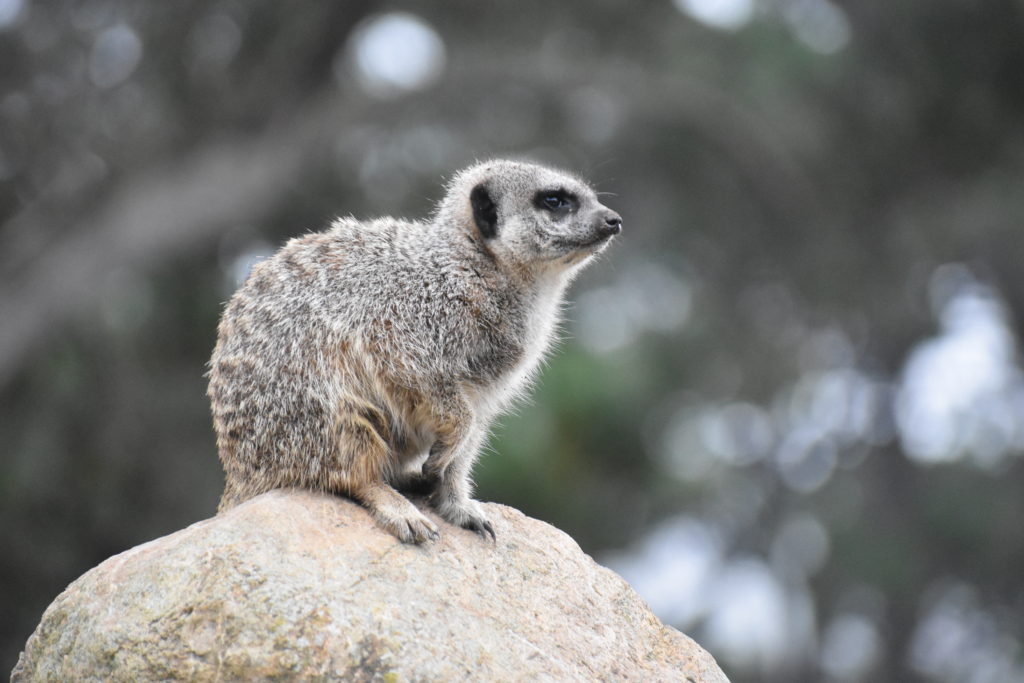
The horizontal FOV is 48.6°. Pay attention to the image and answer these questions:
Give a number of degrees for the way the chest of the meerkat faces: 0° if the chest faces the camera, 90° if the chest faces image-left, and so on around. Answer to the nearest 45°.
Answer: approximately 270°

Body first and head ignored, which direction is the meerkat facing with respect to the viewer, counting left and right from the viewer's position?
facing to the right of the viewer
